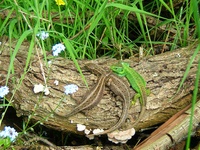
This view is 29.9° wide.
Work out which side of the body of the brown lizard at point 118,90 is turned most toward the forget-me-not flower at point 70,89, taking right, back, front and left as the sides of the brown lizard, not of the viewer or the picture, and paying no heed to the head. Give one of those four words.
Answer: left

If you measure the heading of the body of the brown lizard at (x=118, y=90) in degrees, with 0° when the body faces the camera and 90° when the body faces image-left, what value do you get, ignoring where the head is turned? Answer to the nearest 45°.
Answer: approximately 135°

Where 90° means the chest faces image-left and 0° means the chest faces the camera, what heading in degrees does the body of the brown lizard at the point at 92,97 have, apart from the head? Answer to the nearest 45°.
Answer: approximately 225°
